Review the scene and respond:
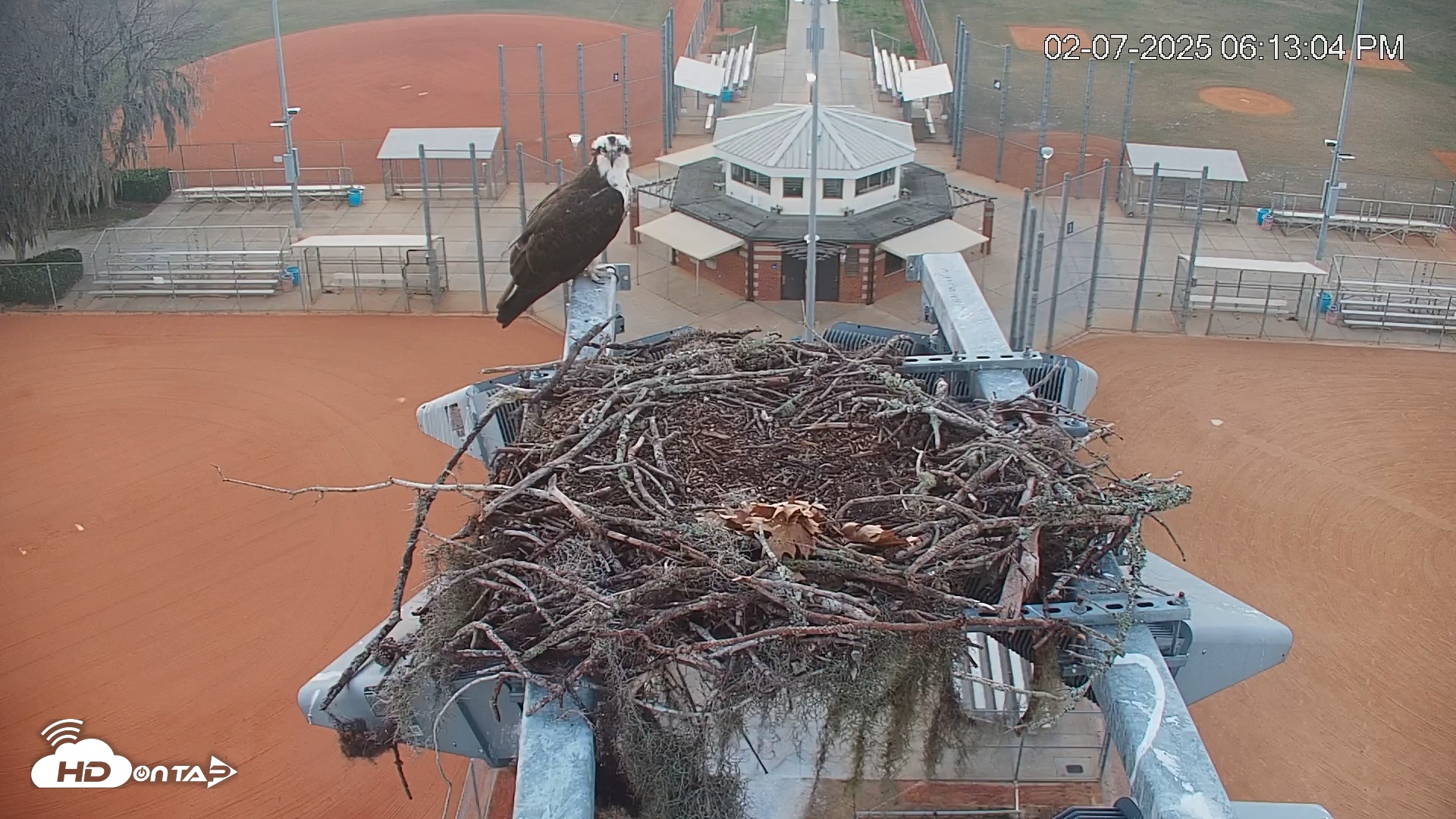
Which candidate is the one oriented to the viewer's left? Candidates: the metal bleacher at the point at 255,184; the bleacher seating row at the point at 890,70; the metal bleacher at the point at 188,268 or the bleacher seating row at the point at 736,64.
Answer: the bleacher seating row at the point at 736,64

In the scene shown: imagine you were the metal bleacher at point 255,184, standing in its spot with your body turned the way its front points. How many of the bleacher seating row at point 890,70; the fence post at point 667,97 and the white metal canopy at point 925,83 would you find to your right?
3

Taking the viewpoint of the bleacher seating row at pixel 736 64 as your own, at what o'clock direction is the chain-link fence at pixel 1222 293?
The chain-link fence is roughly at 8 o'clock from the bleacher seating row.

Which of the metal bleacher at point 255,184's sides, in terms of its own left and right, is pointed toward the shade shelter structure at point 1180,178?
right

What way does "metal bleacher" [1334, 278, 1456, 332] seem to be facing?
toward the camera

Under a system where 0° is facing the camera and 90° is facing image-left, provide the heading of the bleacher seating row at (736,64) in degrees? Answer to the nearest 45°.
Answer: approximately 90°

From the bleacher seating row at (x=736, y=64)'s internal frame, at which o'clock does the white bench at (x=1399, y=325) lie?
The white bench is roughly at 8 o'clock from the bleacher seating row.

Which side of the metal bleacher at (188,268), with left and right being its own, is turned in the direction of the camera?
front

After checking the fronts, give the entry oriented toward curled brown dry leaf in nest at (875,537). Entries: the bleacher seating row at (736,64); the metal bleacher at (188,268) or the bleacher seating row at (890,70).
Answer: the metal bleacher

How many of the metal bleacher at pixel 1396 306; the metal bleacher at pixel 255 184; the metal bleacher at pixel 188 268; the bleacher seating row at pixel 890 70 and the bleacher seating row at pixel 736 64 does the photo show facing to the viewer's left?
1

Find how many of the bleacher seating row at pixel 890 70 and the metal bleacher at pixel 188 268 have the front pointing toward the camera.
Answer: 1

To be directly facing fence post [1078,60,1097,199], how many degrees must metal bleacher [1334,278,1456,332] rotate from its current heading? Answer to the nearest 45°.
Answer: approximately 135° to its right

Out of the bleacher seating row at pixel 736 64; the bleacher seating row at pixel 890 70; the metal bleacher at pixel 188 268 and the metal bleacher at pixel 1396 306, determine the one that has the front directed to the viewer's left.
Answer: the bleacher seating row at pixel 736 64

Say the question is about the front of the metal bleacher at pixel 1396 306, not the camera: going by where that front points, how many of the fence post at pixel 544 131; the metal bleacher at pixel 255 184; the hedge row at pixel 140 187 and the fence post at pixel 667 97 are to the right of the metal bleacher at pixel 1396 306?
4

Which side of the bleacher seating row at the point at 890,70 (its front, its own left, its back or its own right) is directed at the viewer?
right

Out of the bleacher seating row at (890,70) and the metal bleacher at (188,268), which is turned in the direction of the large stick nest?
the metal bleacher

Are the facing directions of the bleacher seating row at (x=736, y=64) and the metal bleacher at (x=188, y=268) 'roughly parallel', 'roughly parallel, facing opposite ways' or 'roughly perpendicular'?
roughly perpendicular

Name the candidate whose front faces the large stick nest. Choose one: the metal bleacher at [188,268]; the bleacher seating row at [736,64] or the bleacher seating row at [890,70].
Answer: the metal bleacher

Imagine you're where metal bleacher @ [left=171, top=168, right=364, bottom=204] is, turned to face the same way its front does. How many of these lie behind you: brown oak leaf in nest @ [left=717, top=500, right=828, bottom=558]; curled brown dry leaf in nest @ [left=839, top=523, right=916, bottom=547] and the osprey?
3

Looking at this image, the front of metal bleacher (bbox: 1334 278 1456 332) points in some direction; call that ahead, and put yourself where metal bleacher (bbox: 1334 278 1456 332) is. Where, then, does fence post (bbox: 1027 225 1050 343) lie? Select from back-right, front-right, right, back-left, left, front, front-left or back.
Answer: front-right

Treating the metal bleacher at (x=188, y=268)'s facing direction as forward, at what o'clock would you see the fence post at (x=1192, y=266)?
The fence post is roughly at 10 o'clock from the metal bleacher.

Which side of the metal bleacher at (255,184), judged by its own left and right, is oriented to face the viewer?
back
